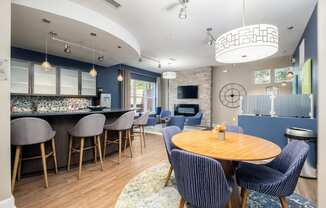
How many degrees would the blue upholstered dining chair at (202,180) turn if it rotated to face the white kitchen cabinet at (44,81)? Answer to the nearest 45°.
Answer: approximately 90° to its left

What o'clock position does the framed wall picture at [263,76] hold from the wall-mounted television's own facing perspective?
The framed wall picture is roughly at 10 o'clock from the wall-mounted television.

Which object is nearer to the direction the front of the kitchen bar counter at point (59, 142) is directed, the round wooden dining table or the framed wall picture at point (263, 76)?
the round wooden dining table

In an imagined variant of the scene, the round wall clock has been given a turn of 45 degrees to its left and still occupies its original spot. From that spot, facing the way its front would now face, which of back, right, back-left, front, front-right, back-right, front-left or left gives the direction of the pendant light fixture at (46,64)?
right

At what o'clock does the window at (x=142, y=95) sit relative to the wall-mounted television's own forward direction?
The window is roughly at 3 o'clock from the wall-mounted television.

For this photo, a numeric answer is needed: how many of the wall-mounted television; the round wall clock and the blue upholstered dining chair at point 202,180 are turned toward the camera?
2

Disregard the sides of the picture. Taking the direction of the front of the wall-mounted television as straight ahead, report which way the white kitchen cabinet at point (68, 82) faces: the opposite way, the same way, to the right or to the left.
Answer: to the left

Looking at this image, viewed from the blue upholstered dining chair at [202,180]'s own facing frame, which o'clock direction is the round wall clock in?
The round wall clock is roughly at 11 o'clock from the blue upholstered dining chair.

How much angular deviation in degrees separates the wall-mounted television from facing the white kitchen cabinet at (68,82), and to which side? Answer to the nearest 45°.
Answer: approximately 45° to its right

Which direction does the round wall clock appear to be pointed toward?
toward the camera
